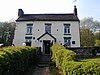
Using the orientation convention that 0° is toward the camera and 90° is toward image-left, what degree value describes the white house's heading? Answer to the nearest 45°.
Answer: approximately 0°
